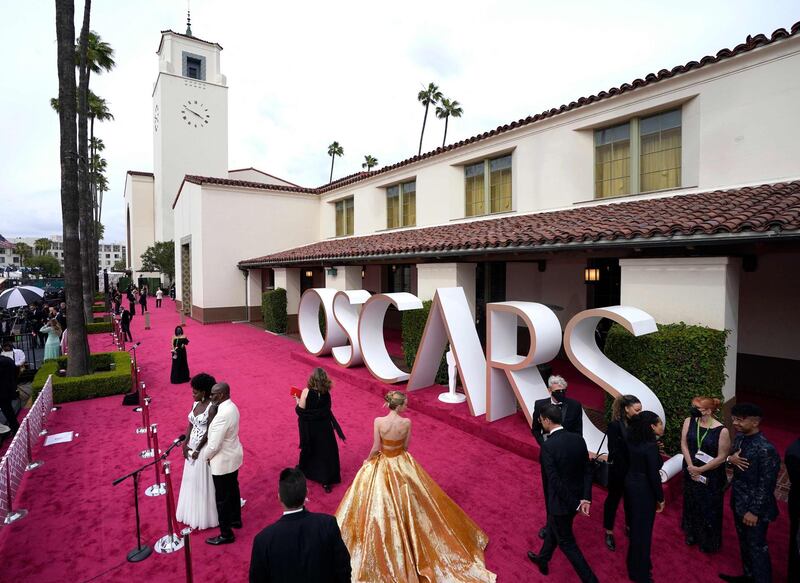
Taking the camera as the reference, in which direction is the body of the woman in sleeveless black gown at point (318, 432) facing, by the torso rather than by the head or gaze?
away from the camera

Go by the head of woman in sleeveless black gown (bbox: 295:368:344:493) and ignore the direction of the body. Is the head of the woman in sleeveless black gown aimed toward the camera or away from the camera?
away from the camera

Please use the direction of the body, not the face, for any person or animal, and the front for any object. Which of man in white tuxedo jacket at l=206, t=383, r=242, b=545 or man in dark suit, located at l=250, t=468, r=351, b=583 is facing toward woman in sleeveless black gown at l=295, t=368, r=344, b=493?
the man in dark suit

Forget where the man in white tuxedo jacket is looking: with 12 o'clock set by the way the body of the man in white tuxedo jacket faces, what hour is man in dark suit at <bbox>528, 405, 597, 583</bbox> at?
The man in dark suit is roughly at 7 o'clock from the man in white tuxedo jacket.

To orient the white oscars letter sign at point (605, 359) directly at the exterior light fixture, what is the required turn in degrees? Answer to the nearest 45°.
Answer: approximately 135° to its right

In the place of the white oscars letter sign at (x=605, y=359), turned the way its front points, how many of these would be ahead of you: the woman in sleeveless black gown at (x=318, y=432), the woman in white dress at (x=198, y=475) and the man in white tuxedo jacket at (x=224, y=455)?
3

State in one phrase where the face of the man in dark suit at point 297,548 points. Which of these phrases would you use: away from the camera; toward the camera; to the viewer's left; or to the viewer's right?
away from the camera

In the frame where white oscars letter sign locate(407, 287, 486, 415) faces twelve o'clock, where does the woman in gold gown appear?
The woman in gold gown is roughly at 11 o'clock from the white oscars letter sign.

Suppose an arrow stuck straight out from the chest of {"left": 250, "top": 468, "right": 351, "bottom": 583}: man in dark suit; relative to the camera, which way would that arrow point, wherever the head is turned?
away from the camera

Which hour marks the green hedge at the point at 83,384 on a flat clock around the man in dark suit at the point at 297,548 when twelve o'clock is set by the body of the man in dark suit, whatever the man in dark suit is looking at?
The green hedge is roughly at 11 o'clock from the man in dark suit.

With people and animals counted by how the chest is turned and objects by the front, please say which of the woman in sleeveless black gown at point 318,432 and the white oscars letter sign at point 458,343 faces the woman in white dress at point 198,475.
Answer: the white oscars letter sign

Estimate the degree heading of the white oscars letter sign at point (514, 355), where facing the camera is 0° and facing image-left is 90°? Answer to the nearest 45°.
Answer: approximately 45°

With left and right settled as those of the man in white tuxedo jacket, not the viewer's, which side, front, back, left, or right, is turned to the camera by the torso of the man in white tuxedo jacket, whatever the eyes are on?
left

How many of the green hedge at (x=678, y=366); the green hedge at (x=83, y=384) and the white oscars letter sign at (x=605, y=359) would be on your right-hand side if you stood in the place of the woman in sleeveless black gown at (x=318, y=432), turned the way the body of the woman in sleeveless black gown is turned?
2

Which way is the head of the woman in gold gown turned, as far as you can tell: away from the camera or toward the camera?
away from the camera

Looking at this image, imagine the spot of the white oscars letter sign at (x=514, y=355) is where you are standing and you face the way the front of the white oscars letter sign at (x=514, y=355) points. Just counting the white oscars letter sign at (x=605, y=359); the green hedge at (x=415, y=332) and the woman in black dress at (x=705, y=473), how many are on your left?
2
